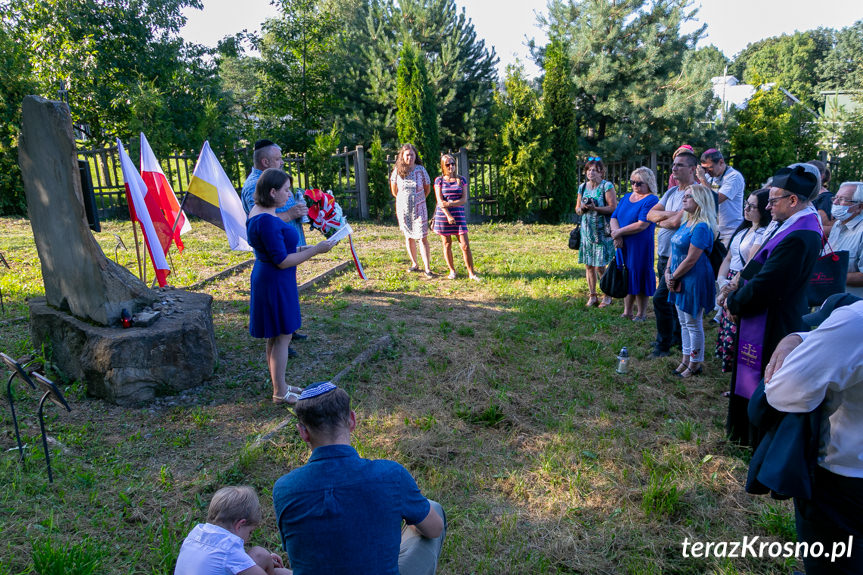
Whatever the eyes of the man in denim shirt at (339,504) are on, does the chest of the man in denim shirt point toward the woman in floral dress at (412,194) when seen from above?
yes

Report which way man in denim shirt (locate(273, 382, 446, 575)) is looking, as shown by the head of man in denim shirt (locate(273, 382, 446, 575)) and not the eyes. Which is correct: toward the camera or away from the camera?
away from the camera

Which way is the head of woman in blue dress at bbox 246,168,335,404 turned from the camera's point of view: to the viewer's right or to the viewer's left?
to the viewer's right

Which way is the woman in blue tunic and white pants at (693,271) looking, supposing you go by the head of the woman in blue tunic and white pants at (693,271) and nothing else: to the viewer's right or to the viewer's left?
to the viewer's left

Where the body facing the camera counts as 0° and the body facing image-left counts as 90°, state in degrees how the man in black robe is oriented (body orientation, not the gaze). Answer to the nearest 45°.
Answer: approximately 90°

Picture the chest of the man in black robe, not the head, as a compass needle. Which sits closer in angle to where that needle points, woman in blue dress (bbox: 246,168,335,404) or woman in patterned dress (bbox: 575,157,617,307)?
the woman in blue dress

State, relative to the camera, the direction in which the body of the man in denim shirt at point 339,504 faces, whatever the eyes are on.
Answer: away from the camera

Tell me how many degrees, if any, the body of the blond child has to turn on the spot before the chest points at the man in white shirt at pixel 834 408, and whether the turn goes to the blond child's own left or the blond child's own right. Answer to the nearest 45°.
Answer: approximately 45° to the blond child's own right
